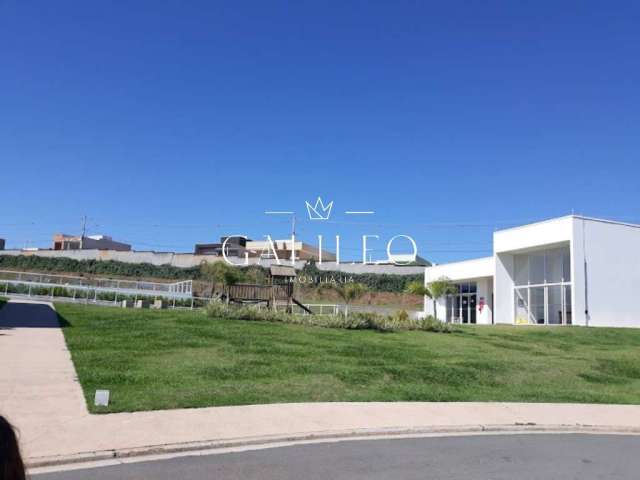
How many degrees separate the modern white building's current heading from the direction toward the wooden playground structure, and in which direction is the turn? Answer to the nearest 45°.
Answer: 0° — it already faces it

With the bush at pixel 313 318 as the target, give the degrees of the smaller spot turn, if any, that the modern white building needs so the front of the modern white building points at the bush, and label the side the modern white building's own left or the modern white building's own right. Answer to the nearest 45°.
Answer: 0° — it already faces it

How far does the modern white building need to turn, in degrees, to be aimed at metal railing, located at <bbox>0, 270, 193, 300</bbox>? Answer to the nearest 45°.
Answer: approximately 45° to its right

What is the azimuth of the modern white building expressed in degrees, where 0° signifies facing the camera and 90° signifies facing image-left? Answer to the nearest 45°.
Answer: approximately 45°
